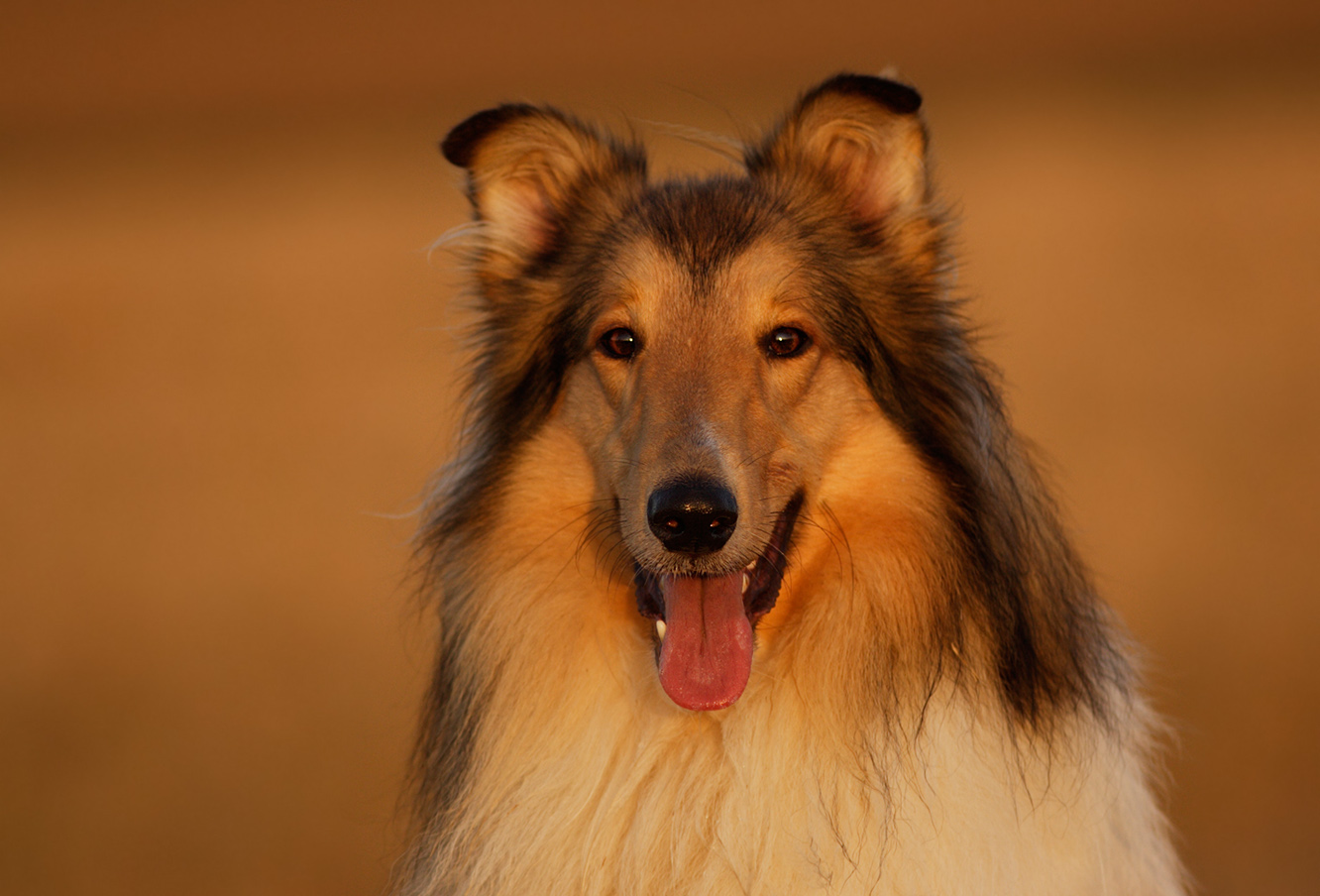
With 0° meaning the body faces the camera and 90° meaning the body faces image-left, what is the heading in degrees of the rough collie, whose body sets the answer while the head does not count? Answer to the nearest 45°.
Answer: approximately 0°
